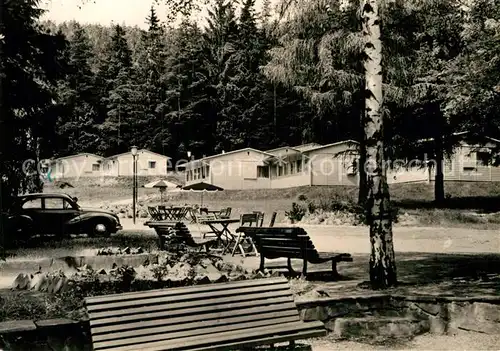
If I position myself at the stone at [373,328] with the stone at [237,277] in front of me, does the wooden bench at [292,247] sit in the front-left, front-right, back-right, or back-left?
front-right

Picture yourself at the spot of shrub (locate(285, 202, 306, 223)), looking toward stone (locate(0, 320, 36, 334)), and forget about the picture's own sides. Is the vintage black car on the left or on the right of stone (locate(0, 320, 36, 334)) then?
right

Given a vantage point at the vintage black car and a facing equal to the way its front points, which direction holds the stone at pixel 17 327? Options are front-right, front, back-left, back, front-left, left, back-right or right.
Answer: right

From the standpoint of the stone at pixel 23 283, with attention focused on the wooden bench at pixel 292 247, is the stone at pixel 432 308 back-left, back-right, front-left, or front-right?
front-right

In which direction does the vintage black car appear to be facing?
to the viewer's right

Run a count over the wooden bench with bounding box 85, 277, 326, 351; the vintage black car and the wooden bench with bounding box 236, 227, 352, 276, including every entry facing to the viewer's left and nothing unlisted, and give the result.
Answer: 0
